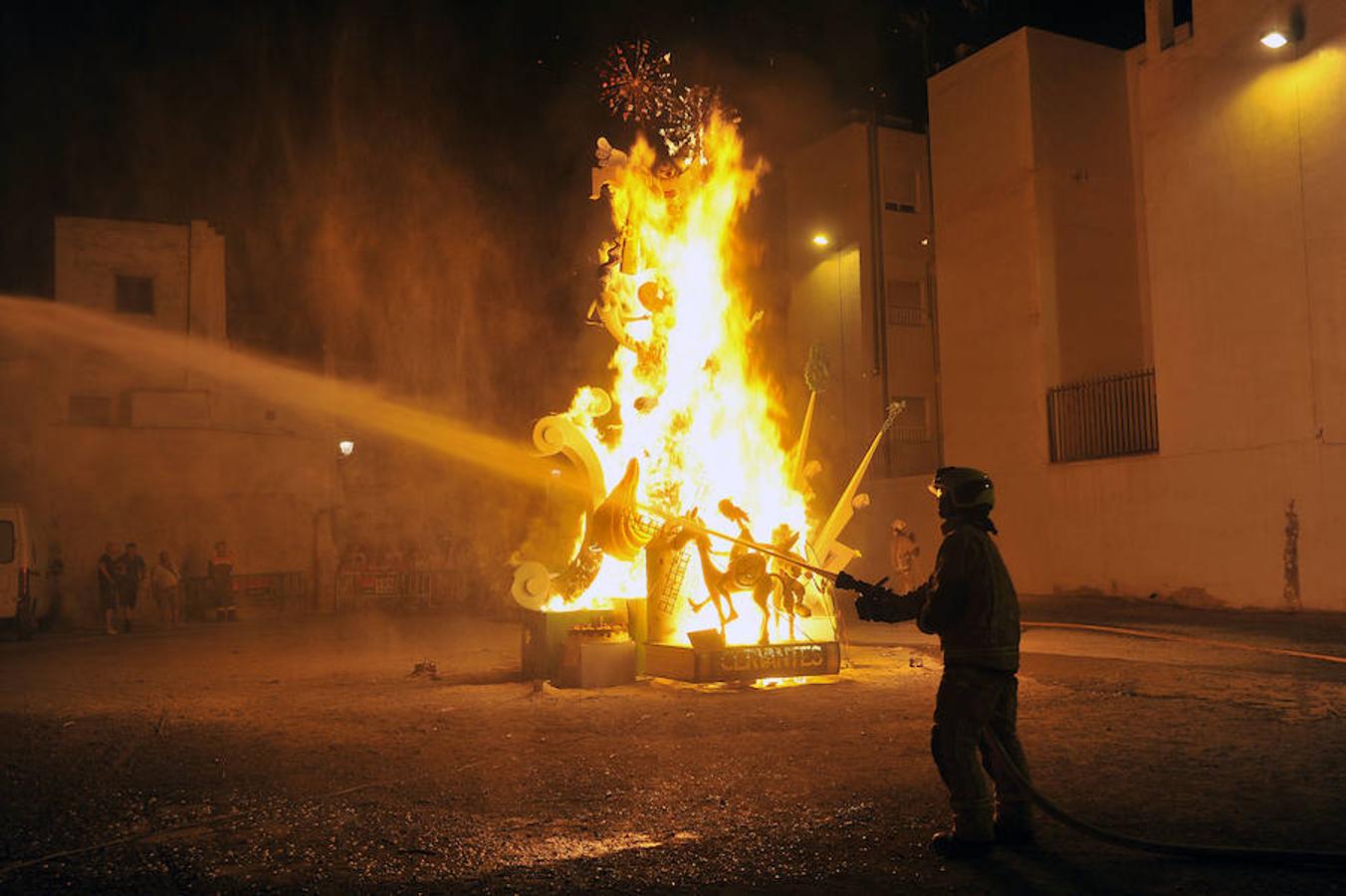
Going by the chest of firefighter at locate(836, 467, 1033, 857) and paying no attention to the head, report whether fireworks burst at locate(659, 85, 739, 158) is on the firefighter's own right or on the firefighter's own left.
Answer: on the firefighter's own right

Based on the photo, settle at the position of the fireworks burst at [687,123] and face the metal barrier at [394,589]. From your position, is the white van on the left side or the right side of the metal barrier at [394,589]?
left

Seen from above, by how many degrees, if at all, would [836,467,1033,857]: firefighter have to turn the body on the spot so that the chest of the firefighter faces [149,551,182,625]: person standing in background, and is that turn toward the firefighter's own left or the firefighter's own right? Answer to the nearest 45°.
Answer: approximately 45° to the firefighter's own right

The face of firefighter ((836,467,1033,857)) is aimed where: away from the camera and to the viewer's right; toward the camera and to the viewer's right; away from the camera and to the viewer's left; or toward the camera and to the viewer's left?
away from the camera and to the viewer's left

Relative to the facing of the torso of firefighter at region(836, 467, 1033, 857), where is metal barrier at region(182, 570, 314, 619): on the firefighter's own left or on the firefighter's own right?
on the firefighter's own right

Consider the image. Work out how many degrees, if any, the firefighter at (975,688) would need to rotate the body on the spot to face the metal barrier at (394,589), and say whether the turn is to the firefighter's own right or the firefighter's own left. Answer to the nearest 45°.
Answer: approximately 45° to the firefighter's own right

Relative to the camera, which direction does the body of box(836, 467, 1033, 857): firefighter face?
to the viewer's left

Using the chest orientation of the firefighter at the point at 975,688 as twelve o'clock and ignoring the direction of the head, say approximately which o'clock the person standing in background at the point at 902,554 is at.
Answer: The person standing in background is roughly at 3 o'clock from the firefighter.
